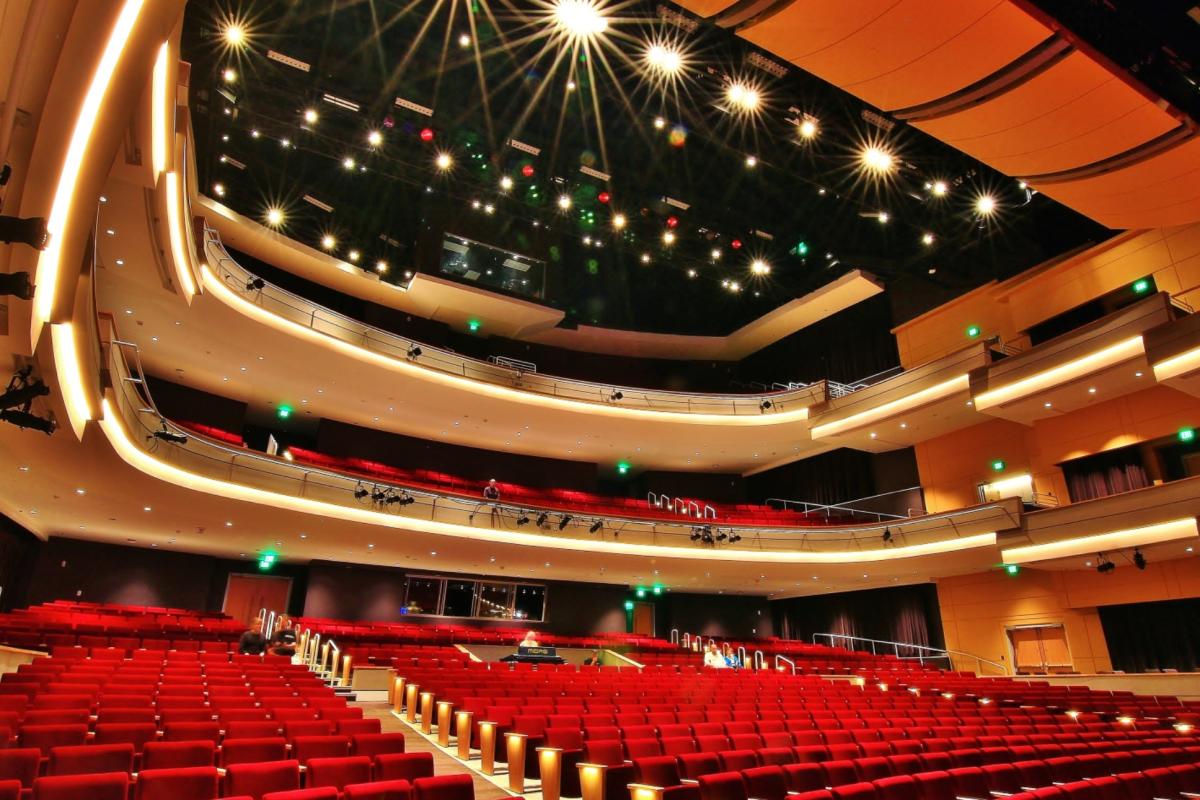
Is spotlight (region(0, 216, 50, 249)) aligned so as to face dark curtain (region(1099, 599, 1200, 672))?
yes

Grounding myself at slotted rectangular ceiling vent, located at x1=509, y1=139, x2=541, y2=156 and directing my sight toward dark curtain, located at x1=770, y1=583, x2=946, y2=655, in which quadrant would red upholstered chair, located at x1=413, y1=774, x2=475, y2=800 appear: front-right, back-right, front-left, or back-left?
back-right

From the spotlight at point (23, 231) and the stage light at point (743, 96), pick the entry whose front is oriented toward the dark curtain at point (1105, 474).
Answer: the spotlight

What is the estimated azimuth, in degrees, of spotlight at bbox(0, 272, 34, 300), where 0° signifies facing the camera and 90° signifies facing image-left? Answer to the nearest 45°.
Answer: approximately 270°

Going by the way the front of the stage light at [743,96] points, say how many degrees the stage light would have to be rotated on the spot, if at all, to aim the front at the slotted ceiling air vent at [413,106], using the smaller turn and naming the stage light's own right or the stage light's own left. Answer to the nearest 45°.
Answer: approximately 90° to the stage light's own right

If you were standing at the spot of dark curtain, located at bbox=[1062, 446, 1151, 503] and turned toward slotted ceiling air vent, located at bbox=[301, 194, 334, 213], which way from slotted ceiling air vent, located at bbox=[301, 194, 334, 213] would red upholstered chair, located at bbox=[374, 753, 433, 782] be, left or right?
left

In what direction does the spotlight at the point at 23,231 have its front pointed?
to the viewer's right
